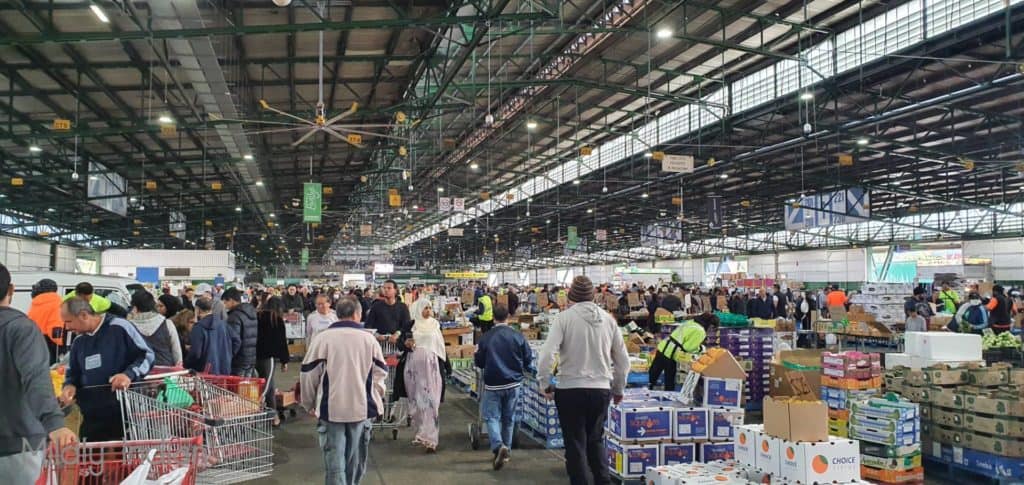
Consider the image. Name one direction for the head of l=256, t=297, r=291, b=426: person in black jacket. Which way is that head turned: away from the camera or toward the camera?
away from the camera

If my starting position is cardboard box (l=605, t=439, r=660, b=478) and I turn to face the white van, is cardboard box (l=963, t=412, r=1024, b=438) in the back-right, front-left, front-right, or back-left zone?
back-right

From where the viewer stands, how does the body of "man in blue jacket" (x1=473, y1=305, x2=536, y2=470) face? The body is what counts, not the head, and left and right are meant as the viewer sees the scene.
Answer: facing away from the viewer

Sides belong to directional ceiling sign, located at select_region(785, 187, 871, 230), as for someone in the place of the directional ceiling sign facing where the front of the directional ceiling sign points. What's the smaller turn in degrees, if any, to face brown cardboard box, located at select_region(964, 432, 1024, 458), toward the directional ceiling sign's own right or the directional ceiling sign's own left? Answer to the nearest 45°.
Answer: approximately 45° to the directional ceiling sign's own left

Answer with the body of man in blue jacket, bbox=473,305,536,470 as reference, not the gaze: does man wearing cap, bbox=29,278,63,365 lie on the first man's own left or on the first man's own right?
on the first man's own left

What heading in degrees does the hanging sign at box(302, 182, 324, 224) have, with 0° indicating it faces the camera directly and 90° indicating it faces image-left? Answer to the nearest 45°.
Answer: approximately 0°
